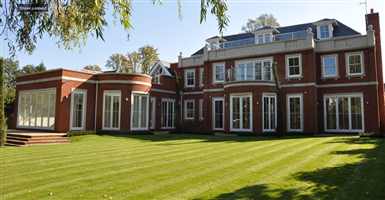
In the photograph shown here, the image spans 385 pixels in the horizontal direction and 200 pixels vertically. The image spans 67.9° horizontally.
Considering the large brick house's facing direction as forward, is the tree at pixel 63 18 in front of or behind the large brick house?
in front

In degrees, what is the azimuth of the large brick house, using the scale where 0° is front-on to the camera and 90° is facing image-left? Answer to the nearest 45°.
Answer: approximately 45°

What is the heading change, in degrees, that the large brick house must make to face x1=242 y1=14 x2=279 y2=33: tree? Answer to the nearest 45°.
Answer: approximately 135° to its right
